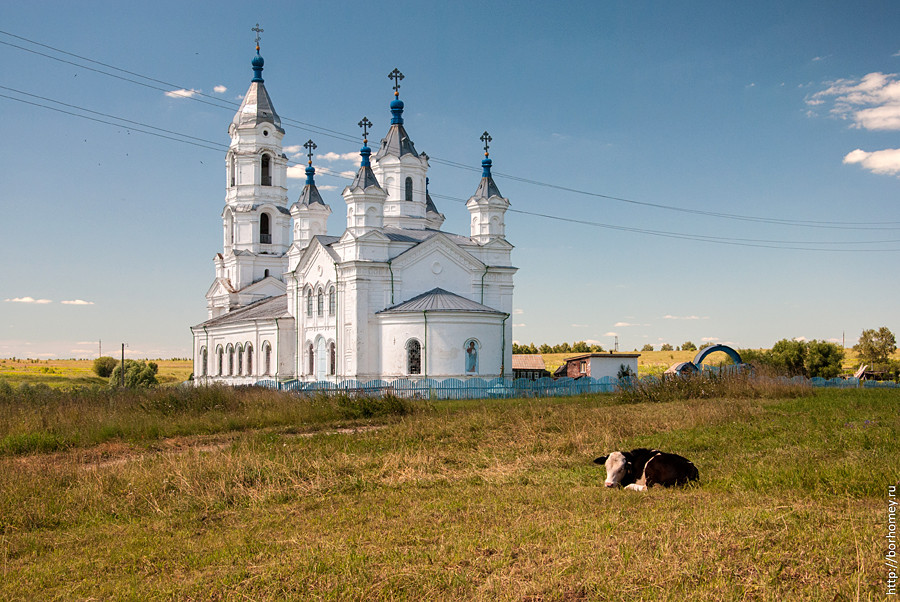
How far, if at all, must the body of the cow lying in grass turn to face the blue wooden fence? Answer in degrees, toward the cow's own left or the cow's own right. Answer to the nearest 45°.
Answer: approximately 135° to the cow's own right

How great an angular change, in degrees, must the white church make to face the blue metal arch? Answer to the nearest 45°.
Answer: approximately 135° to its right

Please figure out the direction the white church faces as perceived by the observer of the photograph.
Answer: facing away from the viewer and to the left of the viewer

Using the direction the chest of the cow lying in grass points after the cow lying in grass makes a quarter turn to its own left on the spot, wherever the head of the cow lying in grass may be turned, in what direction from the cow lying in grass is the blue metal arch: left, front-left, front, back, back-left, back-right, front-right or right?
back-left

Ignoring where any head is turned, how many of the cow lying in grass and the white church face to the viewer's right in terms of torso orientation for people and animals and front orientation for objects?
0

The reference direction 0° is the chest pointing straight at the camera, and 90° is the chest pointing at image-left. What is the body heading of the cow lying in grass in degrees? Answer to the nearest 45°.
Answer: approximately 45°
